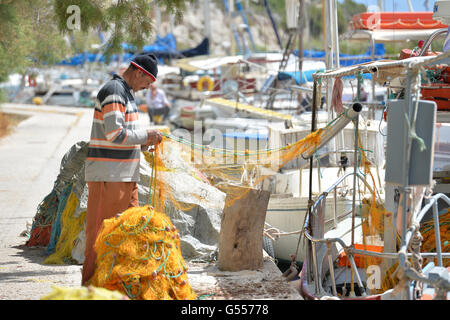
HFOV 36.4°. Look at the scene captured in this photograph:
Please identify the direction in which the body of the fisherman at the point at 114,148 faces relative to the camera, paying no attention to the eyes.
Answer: to the viewer's right

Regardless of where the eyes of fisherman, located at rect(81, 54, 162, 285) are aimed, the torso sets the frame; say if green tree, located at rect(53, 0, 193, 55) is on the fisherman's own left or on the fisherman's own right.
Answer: on the fisherman's own left

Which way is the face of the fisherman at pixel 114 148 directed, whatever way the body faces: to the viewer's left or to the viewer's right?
to the viewer's right

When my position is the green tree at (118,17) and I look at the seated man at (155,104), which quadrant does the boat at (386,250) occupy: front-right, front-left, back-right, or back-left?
back-right

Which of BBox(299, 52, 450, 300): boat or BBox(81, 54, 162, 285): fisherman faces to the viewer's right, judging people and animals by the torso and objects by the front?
the fisherman

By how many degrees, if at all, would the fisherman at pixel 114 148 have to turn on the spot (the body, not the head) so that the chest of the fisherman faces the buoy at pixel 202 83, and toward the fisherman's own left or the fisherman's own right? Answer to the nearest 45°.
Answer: approximately 90° to the fisherman's own left
